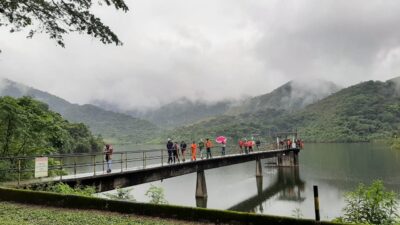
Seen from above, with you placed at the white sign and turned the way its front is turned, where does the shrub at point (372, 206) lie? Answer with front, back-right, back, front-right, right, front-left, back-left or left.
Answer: front-left

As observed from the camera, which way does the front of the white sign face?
facing the viewer

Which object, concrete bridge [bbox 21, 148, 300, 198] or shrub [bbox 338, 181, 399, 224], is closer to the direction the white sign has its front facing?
the shrub

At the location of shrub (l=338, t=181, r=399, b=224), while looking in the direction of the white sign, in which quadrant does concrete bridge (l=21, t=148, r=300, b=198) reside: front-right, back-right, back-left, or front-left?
front-right
